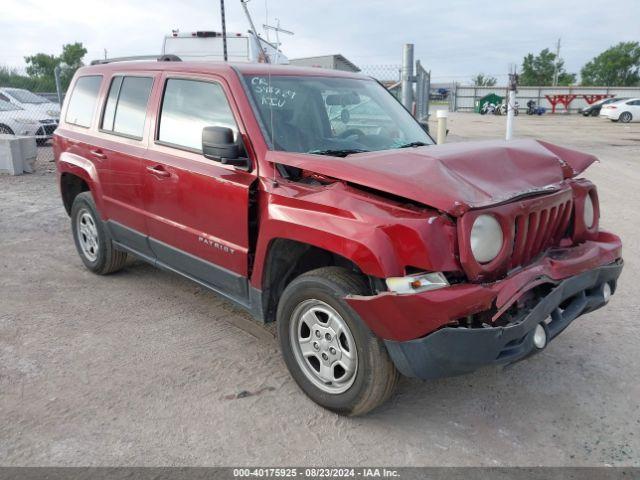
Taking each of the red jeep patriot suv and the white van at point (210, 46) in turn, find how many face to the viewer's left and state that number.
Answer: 0

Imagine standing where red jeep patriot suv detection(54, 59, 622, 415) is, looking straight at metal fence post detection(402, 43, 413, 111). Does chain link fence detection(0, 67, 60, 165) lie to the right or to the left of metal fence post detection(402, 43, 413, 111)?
left

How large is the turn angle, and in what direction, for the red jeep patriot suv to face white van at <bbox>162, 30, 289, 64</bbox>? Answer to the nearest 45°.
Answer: approximately 135° to its left

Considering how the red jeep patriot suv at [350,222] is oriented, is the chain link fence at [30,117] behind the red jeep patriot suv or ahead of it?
behind

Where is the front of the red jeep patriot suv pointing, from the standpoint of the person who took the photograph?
facing the viewer and to the right of the viewer

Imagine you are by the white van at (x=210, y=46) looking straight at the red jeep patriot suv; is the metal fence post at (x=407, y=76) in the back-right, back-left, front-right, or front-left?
front-left

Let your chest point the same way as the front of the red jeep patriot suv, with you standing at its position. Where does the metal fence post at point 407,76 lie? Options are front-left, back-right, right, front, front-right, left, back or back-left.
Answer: back-left
